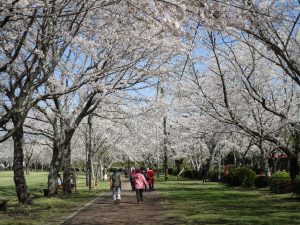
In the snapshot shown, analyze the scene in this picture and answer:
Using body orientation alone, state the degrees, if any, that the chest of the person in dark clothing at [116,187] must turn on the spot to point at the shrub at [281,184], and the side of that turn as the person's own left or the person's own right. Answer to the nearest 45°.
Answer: approximately 90° to the person's own right

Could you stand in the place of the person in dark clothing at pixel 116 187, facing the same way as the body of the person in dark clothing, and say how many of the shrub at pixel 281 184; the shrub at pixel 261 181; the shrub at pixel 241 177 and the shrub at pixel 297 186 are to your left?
0

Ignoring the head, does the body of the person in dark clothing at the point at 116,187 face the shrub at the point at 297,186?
no

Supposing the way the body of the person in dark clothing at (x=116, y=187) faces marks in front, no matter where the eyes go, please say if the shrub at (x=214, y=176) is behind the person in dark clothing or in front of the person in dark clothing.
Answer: in front

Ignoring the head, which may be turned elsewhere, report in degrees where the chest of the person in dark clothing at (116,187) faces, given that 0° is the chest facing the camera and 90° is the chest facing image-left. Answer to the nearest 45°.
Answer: approximately 180°

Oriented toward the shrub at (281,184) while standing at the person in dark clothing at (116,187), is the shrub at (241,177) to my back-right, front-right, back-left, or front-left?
front-left

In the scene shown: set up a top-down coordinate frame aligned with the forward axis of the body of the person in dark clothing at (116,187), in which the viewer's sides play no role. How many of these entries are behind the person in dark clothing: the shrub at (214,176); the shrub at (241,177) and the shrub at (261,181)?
0

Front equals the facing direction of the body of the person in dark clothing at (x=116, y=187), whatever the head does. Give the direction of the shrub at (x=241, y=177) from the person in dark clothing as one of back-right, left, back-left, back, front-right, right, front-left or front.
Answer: front-right

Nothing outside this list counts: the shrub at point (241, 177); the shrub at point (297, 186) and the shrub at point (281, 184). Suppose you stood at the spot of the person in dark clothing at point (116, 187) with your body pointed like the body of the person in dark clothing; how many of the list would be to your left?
0
